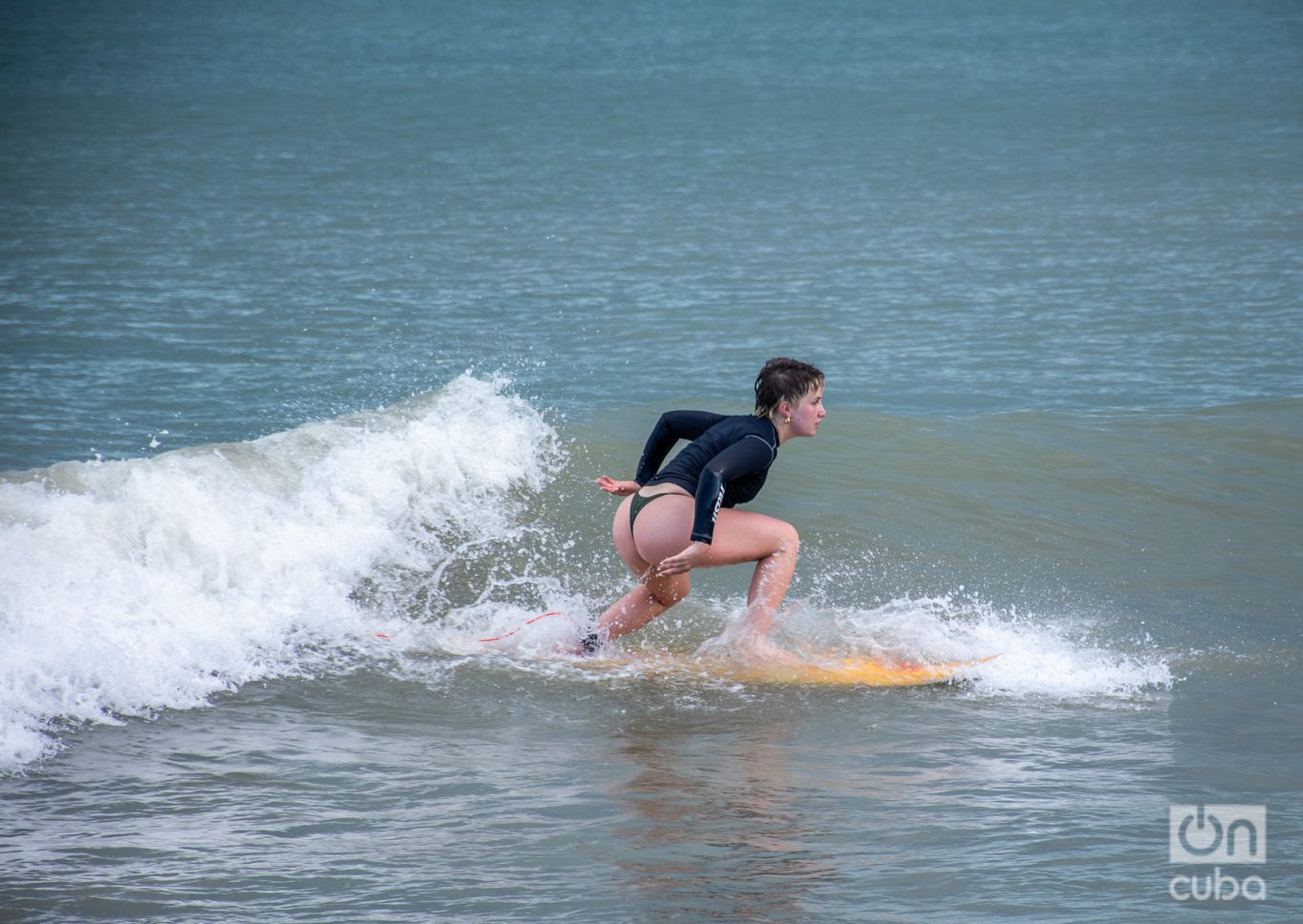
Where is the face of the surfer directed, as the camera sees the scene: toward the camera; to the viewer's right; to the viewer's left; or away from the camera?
to the viewer's right

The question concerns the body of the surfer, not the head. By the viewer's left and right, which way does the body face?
facing away from the viewer and to the right of the viewer

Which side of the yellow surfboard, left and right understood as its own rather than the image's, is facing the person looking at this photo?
right
